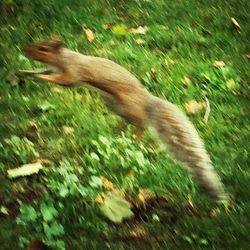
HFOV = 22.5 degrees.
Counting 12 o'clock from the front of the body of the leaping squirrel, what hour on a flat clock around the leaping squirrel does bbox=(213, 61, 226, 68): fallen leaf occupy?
The fallen leaf is roughly at 4 o'clock from the leaping squirrel.

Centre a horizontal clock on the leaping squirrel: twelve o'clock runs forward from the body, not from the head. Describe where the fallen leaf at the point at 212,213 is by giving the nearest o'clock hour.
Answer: The fallen leaf is roughly at 7 o'clock from the leaping squirrel.

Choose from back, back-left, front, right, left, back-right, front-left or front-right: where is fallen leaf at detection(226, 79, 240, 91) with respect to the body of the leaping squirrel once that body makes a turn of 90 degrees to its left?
back-left

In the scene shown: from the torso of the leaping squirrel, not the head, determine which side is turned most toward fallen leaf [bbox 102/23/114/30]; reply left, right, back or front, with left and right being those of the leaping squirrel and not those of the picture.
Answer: right

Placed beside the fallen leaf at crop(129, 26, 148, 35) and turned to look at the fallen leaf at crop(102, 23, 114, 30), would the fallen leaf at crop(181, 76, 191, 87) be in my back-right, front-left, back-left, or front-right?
back-left

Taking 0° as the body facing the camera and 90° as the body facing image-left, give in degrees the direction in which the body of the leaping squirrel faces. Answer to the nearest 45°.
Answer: approximately 90°

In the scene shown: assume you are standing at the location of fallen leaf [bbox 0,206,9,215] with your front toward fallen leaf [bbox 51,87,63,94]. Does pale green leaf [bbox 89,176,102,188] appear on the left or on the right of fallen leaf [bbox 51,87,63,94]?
right

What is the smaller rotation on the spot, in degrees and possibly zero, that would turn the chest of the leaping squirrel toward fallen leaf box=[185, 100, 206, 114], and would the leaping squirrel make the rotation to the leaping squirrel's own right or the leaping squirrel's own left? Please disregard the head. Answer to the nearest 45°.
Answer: approximately 135° to the leaping squirrel's own right

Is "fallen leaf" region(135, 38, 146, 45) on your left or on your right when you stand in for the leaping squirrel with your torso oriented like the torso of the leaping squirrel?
on your right

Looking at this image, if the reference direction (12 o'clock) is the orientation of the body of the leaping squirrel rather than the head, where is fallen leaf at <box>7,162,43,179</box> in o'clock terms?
The fallen leaf is roughly at 11 o'clock from the leaping squirrel.

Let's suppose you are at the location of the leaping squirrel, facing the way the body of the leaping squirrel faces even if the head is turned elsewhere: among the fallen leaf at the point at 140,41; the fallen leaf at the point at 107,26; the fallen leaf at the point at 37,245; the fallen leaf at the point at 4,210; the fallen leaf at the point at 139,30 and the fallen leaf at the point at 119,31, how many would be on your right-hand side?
4

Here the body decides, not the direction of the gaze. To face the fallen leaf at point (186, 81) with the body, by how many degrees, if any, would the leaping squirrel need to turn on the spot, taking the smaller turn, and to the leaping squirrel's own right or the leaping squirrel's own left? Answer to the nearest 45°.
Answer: approximately 90° to the leaping squirrel's own right
